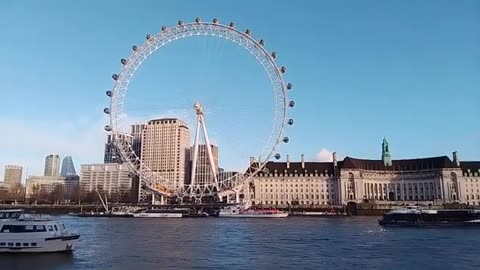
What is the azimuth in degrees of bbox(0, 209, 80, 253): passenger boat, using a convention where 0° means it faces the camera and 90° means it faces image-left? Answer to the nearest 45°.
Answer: approximately 270°
